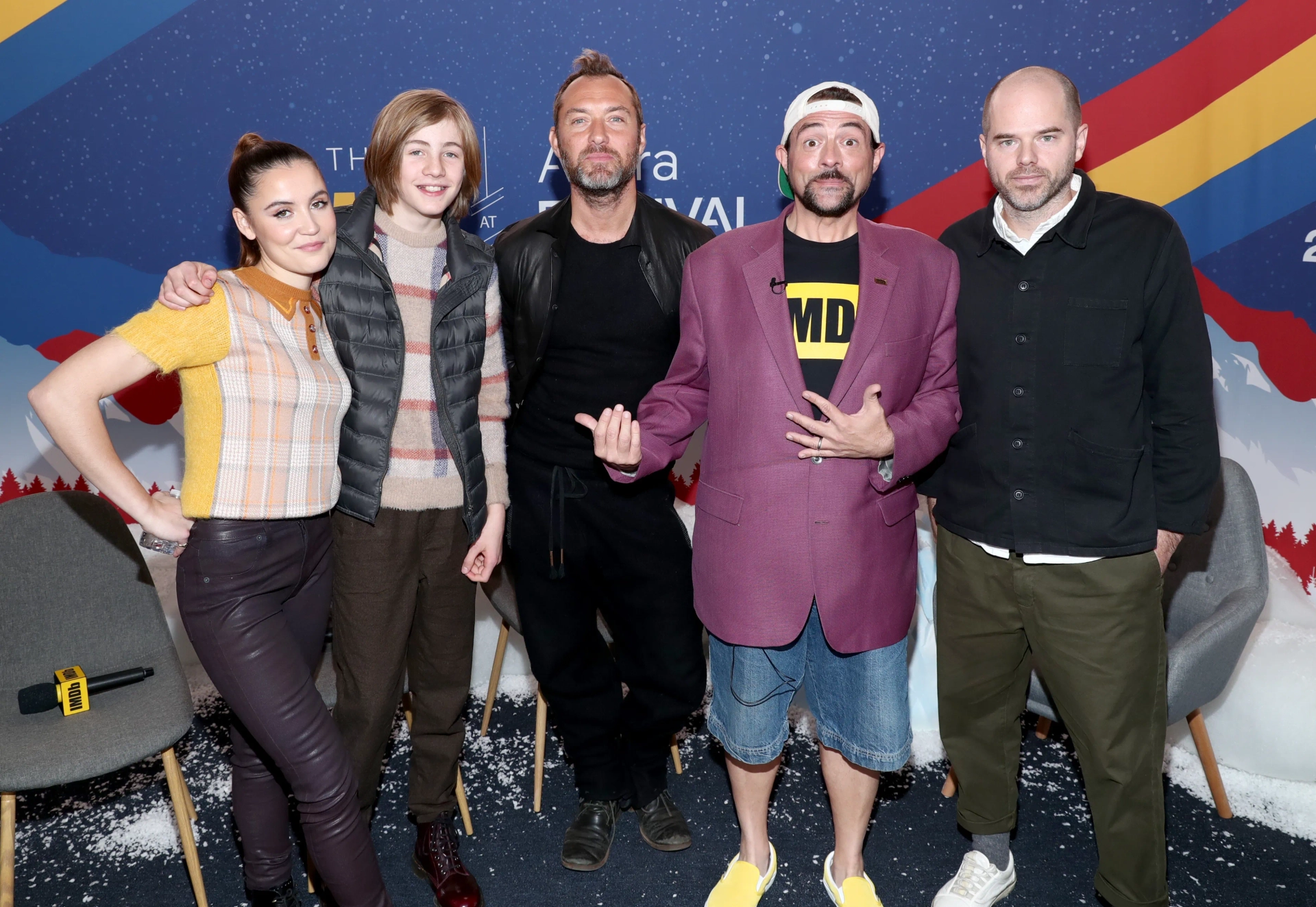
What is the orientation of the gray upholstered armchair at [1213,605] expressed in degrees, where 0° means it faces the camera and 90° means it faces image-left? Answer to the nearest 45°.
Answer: approximately 45°

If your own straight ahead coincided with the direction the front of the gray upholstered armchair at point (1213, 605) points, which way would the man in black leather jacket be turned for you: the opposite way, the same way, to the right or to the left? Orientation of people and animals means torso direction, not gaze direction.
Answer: to the left

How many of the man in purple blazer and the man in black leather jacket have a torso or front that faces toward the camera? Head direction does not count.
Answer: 2

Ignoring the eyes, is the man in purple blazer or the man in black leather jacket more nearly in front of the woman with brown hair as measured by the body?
the man in purple blazer

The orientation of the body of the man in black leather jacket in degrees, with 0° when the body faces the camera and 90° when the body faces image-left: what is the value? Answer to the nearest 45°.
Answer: approximately 0°

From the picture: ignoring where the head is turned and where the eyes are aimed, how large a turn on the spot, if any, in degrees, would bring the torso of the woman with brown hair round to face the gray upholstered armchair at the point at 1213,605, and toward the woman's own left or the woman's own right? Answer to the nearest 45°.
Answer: approximately 45° to the woman's own left

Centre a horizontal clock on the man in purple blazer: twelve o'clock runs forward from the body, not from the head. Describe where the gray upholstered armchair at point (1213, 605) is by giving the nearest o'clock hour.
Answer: The gray upholstered armchair is roughly at 8 o'clock from the man in purple blazer.
